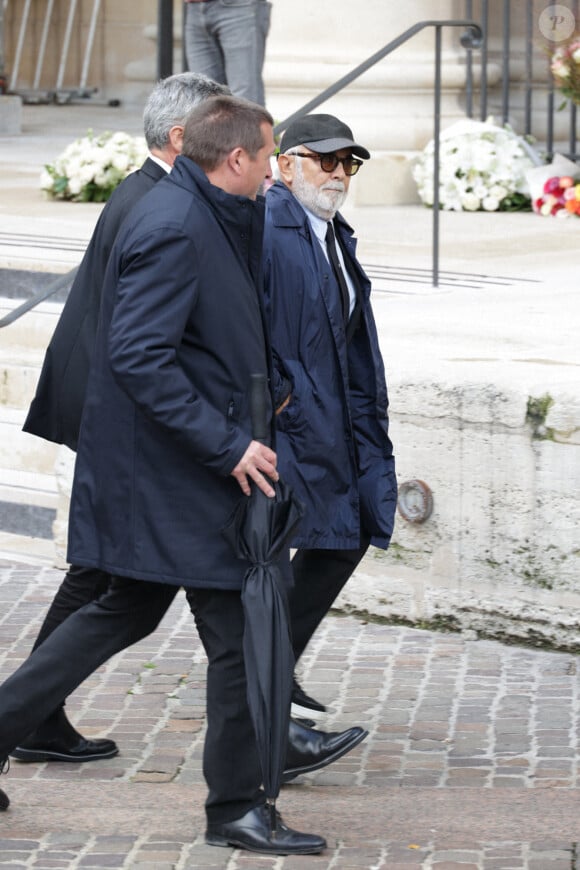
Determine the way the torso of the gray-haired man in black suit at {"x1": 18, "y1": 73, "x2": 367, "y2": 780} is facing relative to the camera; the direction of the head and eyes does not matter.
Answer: to the viewer's right

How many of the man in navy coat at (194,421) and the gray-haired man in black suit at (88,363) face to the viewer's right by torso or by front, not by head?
2

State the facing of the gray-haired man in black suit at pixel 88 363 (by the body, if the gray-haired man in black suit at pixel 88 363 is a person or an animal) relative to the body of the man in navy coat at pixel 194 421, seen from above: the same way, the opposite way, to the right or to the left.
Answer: the same way

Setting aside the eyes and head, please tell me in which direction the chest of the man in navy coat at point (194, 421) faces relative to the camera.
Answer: to the viewer's right

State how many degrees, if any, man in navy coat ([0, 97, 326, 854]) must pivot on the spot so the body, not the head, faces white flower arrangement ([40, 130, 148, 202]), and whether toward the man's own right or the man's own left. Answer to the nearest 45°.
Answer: approximately 90° to the man's own left

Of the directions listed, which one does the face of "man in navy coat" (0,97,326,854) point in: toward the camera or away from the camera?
away from the camera

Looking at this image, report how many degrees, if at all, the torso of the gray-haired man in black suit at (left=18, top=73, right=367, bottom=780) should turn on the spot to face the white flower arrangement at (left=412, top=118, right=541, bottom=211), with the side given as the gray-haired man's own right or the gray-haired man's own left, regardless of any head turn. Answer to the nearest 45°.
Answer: approximately 90° to the gray-haired man's own left

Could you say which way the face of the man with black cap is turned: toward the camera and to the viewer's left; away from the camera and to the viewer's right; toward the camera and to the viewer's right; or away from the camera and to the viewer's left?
toward the camera and to the viewer's right

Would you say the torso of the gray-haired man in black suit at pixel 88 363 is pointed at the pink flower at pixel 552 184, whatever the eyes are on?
no

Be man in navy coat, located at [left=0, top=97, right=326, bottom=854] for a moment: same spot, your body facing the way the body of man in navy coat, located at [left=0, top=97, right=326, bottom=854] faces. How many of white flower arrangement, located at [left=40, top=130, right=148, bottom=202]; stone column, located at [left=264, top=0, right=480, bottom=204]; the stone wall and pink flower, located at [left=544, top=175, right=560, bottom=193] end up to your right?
0
